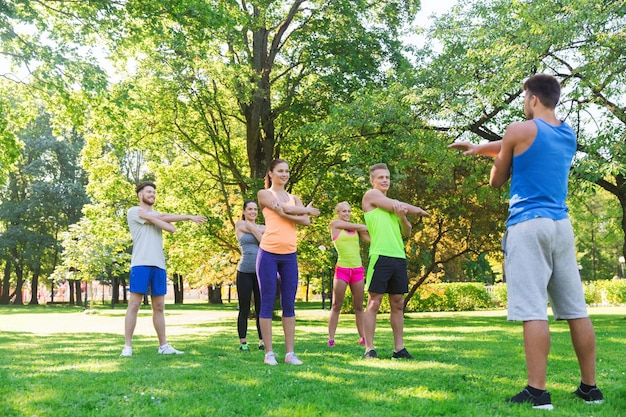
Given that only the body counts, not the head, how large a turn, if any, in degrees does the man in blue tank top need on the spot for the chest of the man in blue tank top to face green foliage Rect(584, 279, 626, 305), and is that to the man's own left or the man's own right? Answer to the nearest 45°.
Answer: approximately 45° to the man's own right

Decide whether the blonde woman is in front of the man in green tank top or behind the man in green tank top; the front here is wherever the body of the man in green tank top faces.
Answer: behind

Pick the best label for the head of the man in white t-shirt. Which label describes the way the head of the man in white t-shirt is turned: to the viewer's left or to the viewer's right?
to the viewer's right

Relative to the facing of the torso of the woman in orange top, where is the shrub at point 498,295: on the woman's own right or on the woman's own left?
on the woman's own left

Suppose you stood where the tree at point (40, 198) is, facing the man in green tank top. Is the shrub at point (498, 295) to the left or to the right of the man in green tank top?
left

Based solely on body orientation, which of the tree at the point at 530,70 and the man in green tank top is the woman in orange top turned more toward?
the man in green tank top

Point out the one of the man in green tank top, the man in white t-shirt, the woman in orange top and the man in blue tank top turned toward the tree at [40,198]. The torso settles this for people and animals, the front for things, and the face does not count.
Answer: the man in blue tank top

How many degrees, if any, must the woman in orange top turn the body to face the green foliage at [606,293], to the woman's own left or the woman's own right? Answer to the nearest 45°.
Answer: approximately 90° to the woman's own left

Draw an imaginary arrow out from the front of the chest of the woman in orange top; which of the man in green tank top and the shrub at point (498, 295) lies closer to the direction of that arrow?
the man in green tank top

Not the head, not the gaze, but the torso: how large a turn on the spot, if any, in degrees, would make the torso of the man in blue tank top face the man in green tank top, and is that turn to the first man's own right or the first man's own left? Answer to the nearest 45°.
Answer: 0° — they already face them
